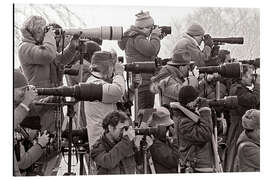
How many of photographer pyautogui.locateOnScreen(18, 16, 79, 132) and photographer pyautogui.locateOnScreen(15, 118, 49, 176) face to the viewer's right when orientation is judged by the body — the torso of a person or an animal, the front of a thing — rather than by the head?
2

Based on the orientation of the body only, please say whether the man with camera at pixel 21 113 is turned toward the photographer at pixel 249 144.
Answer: yes

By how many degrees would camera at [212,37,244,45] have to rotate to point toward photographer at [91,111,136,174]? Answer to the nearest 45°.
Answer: approximately 135° to its right

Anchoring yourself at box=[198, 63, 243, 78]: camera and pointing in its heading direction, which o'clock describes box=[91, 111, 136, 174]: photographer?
The photographer is roughly at 5 o'clock from the camera.

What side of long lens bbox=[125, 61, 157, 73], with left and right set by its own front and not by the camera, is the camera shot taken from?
right

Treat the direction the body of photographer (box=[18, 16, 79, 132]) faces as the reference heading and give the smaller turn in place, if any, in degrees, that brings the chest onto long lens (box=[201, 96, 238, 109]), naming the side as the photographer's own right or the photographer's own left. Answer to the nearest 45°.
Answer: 0° — they already face it

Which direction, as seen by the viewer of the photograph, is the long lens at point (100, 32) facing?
facing to the right of the viewer

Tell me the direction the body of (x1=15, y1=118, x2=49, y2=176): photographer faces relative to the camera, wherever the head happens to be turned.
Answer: to the viewer's right

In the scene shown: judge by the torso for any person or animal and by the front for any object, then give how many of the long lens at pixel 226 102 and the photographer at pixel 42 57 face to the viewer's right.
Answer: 2

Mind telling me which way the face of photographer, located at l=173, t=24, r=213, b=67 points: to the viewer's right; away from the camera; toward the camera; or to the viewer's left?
to the viewer's right

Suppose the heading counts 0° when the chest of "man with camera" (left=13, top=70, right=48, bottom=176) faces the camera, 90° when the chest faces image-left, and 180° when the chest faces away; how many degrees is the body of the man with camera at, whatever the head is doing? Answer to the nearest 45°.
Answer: approximately 270°
